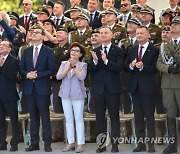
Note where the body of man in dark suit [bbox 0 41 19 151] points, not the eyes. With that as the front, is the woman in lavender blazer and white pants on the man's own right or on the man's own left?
on the man's own left

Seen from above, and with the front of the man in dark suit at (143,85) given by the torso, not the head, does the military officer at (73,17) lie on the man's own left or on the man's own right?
on the man's own right

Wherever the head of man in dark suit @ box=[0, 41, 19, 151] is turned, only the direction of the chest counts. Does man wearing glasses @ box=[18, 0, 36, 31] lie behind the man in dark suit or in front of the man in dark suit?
behind

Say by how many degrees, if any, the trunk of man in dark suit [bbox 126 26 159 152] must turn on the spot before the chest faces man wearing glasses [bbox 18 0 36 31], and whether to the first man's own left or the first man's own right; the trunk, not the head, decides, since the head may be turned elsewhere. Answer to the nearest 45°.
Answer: approximately 90° to the first man's own right

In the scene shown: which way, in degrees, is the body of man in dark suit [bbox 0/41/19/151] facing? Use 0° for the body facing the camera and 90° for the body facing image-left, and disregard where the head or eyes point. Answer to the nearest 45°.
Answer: approximately 45°

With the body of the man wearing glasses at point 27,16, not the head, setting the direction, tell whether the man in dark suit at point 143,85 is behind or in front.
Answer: in front

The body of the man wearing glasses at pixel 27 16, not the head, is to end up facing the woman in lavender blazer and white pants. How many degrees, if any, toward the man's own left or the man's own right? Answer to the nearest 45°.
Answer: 0° — they already face them

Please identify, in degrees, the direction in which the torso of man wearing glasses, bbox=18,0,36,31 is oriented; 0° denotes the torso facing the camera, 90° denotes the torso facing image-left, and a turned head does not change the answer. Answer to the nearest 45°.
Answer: approximately 0°

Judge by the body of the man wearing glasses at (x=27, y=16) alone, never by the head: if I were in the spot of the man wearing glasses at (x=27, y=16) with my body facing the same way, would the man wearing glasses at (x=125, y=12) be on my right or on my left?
on my left

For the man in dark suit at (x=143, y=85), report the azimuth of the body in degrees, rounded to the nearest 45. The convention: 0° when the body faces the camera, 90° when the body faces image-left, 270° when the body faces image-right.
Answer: approximately 45°

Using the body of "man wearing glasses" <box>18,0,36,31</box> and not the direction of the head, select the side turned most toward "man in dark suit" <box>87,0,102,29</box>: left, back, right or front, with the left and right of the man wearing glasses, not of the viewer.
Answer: left

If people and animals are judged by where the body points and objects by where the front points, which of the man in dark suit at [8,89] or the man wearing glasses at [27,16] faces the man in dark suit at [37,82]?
the man wearing glasses
